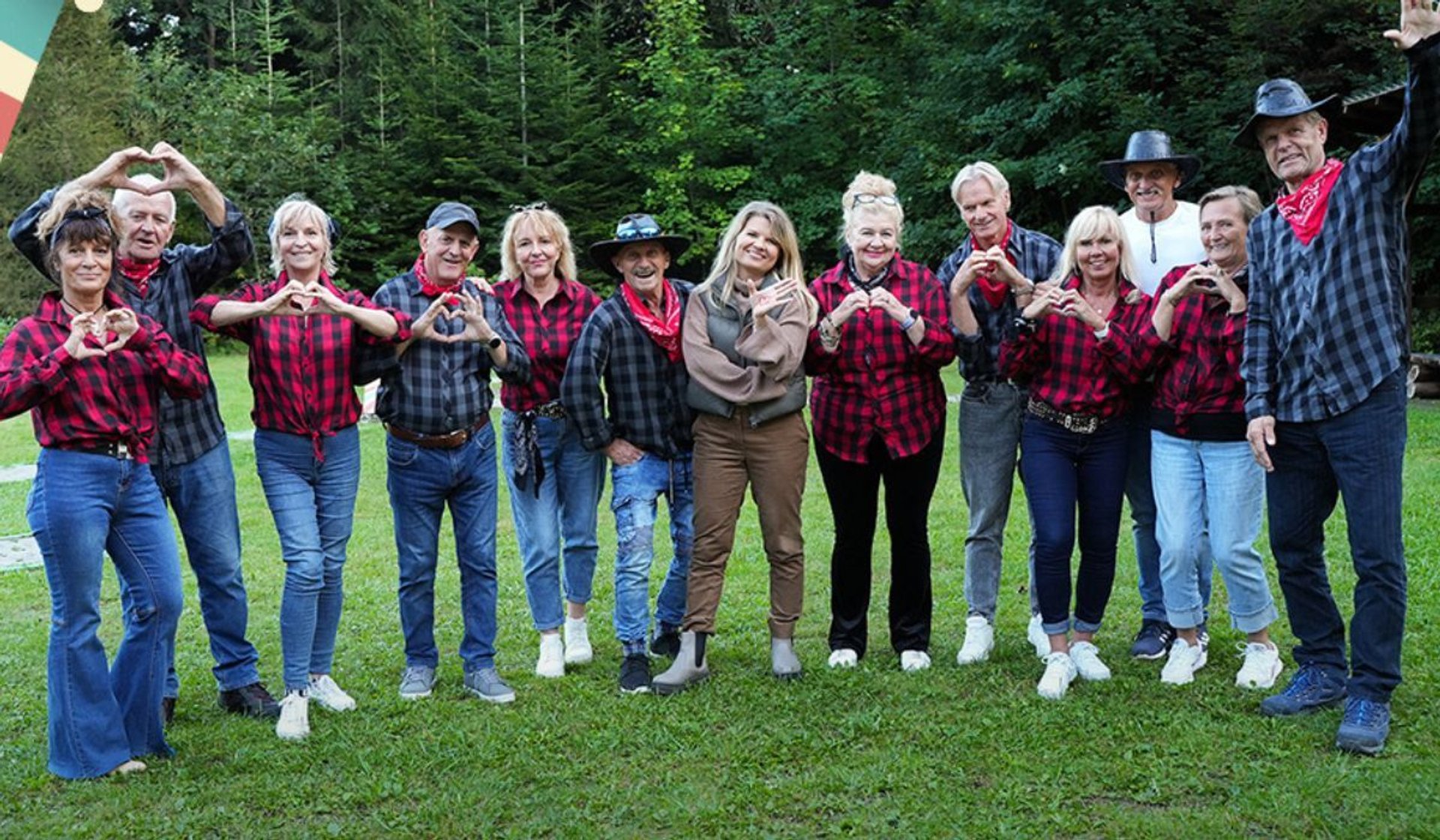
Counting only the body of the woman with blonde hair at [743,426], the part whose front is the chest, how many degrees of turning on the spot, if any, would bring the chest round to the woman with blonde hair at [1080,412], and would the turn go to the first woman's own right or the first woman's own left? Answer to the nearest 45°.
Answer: approximately 90° to the first woman's own left

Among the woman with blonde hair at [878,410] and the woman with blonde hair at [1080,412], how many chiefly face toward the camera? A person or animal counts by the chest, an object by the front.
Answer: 2

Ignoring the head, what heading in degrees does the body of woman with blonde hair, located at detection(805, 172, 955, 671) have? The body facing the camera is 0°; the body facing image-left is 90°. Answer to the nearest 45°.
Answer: approximately 0°

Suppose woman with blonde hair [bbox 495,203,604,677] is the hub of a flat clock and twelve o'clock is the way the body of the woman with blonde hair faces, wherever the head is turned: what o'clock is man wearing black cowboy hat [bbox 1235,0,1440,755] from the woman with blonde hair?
The man wearing black cowboy hat is roughly at 10 o'clock from the woman with blonde hair.

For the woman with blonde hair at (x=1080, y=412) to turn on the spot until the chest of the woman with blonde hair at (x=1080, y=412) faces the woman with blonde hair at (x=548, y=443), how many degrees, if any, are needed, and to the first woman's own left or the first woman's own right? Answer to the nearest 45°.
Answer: approximately 90° to the first woman's own right

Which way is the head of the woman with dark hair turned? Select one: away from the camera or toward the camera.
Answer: toward the camera

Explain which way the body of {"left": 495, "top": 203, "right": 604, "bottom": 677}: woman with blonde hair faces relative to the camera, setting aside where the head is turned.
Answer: toward the camera

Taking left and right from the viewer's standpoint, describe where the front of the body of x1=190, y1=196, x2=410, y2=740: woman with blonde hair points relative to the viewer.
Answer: facing the viewer

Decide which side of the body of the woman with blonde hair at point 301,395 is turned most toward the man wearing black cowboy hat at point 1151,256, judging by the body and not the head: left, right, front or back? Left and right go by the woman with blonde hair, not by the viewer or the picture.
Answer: left

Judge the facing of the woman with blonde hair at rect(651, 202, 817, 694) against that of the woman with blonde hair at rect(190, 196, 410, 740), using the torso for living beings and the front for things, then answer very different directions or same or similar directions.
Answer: same or similar directions

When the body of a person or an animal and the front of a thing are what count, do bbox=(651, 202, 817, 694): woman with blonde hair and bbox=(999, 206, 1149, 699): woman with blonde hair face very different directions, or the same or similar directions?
same or similar directions

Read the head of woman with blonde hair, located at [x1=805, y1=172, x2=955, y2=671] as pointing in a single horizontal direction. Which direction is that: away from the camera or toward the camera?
toward the camera

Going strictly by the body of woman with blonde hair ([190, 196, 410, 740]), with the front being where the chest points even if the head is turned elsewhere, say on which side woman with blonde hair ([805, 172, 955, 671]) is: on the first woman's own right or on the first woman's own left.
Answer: on the first woman's own left

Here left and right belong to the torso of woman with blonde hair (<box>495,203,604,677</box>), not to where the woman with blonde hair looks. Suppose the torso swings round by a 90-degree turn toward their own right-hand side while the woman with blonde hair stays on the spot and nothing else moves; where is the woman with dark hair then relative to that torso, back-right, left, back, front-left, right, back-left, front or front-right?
front-left

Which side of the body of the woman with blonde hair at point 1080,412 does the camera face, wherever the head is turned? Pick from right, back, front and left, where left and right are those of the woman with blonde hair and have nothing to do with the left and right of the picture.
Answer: front
